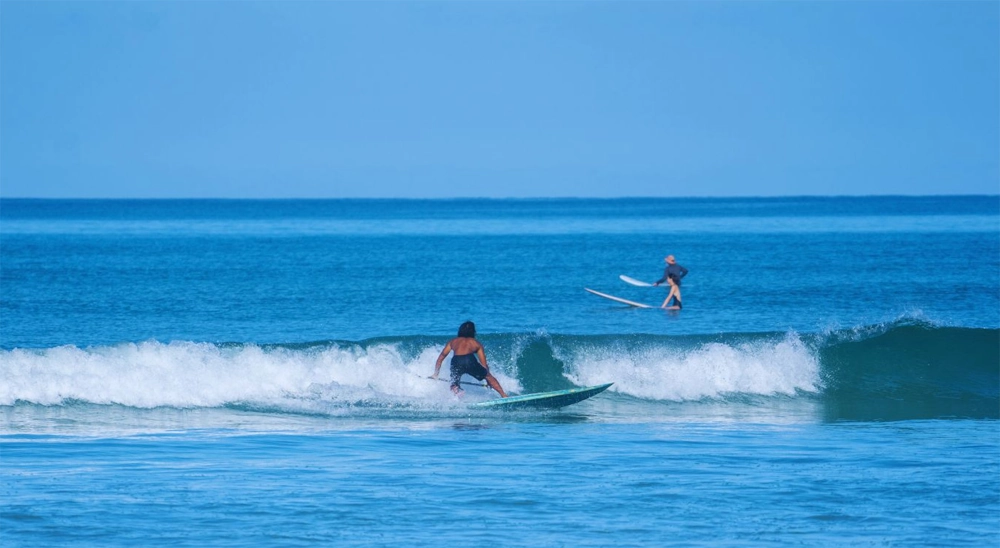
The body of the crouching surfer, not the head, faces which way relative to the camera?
away from the camera
